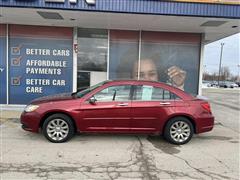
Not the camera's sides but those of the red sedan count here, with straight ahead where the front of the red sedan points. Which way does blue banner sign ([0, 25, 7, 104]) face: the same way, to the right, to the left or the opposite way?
to the left

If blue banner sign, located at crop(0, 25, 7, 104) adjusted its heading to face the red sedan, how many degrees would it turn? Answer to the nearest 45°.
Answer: approximately 45° to its left

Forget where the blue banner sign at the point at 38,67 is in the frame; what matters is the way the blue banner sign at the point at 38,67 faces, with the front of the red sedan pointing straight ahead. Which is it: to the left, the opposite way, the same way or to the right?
to the left

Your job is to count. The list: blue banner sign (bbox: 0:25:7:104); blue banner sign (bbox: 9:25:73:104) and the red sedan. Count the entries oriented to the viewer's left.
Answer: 1

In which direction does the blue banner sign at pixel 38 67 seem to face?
toward the camera

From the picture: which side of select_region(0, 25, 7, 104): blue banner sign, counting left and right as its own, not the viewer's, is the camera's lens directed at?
front

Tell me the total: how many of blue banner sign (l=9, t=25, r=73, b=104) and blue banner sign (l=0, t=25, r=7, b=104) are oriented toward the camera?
2

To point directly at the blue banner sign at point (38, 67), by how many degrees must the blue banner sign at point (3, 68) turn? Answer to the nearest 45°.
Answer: approximately 90° to its left

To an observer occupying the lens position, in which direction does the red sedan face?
facing to the left of the viewer

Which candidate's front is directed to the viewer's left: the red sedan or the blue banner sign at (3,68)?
the red sedan

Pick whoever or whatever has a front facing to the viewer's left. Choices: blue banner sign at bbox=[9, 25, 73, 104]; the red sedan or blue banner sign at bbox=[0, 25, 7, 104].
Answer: the red sedan

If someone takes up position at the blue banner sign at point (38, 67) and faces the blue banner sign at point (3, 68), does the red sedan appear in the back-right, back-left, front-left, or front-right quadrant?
back-left

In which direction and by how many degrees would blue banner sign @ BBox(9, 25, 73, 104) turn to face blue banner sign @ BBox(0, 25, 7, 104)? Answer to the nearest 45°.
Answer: approximately 90° to its right

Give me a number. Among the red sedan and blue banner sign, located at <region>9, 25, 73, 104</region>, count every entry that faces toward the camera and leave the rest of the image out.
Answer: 1

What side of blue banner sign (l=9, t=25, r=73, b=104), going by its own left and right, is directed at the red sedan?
front
